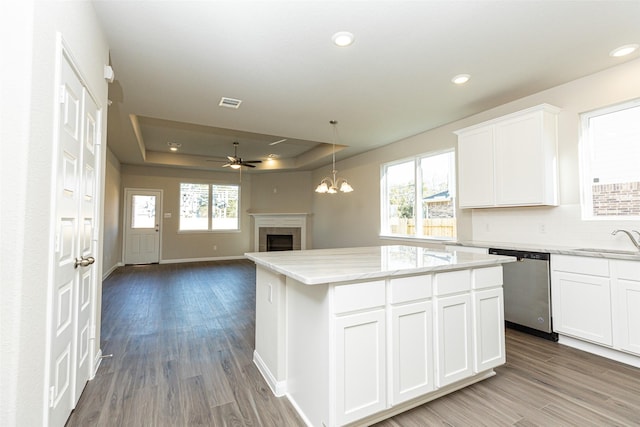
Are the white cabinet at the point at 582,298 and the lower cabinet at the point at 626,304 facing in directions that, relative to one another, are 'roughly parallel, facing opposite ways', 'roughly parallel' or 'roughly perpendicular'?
roughly parallel

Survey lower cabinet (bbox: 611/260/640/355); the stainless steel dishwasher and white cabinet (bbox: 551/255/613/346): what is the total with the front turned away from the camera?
0

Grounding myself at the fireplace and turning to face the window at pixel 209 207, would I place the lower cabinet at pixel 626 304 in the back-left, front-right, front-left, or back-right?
back-left

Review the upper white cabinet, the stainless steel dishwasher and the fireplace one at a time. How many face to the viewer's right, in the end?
0

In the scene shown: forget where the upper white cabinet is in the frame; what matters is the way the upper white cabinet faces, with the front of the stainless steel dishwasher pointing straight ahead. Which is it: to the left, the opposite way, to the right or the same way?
the same way

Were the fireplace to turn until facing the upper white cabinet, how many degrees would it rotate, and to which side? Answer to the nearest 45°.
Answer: approximately 45° to its left

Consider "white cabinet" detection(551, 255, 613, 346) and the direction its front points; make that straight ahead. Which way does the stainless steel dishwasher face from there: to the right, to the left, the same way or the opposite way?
the same way

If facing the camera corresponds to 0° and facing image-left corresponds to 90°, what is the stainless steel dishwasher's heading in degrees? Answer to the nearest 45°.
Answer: approximately 45°

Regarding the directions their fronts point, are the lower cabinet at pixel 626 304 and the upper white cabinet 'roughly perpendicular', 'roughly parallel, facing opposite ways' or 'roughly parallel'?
roughly parallel

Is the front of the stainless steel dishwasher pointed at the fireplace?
no

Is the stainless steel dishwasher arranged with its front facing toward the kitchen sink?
no

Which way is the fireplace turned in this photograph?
toward the camera

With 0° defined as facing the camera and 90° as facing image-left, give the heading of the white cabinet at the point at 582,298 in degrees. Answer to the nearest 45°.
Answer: approximately 45°

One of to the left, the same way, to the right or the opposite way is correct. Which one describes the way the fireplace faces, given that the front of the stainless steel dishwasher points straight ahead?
to the left
